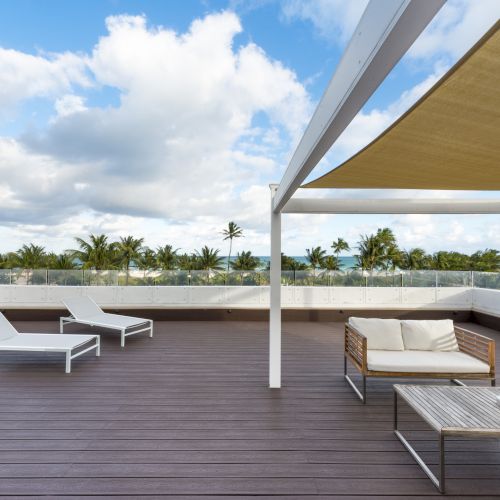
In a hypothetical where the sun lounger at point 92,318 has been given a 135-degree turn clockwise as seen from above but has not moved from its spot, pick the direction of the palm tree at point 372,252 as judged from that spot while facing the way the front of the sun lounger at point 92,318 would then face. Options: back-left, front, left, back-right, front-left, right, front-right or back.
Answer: back-right

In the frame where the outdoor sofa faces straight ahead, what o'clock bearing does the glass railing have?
The glass railing is roughly at 6 o'clock from the outdoor sofa.

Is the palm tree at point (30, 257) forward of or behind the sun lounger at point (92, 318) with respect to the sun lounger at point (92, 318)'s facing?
behind

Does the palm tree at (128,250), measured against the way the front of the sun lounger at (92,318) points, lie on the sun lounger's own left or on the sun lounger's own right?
on the sun lounger's own left

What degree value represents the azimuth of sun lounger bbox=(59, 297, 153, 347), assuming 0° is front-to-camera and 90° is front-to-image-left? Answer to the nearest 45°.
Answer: approximately 315°

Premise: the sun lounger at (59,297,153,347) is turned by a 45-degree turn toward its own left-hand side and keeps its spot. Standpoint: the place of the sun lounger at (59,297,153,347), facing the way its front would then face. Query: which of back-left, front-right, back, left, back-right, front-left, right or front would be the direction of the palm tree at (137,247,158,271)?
left

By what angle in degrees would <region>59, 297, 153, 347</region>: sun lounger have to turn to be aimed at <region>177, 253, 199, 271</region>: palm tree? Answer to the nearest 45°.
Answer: approximately 135° to its left

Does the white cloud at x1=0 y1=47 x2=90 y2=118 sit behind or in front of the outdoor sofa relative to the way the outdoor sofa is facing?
behind

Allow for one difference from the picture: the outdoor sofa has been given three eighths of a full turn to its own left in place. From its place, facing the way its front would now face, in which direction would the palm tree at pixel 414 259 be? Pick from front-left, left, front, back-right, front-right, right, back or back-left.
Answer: front

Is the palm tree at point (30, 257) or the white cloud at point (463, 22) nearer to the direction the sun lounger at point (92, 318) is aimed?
the white cloud

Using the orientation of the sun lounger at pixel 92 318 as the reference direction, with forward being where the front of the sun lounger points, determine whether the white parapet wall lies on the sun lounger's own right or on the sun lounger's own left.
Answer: on the sun lounger's own left

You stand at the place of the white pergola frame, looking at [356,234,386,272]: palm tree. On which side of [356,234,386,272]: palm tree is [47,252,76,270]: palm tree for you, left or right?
left
